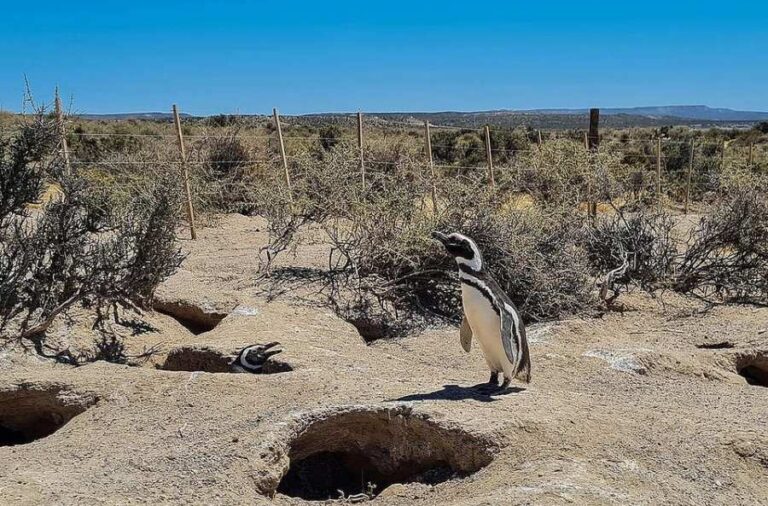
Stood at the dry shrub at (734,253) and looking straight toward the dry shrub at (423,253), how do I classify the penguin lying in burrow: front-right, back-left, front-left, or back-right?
front-left

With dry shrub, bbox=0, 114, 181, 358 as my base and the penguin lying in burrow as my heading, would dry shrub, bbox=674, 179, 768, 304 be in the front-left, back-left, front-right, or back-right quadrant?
front-left

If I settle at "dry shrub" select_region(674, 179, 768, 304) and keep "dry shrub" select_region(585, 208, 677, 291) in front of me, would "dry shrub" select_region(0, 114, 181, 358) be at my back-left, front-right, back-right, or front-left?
front-left

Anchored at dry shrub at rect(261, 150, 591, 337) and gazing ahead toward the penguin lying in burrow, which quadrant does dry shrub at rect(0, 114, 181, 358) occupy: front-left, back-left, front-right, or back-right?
front-right
